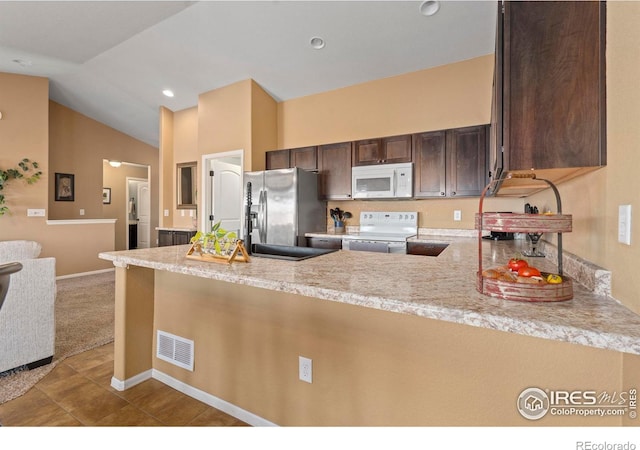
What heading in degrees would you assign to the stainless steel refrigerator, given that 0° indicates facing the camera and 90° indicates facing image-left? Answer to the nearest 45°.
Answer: approximately 45°

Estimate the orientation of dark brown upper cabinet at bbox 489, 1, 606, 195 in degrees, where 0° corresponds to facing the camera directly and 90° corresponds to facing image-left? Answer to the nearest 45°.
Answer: approximately 90°

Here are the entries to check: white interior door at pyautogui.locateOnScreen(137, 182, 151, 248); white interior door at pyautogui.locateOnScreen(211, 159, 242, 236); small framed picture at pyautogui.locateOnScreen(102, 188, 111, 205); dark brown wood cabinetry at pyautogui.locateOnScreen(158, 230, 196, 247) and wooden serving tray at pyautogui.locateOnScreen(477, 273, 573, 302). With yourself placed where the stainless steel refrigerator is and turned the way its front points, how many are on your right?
4

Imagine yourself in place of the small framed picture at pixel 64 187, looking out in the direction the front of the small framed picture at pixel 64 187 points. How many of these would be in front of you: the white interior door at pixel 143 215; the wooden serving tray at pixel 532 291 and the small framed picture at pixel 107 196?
1

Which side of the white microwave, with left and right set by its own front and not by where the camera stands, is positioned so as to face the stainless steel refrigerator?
right

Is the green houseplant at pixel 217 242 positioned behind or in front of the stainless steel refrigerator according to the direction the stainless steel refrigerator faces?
in front

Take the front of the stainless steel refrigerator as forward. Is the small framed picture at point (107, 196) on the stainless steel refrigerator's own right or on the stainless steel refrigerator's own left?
on the stainless steel refrigerator's own right

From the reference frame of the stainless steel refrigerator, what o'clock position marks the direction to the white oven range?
The white oven range is roughly at 8 o'clock from the stainless steel refrigerator.

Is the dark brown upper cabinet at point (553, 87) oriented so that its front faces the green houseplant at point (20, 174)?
yes

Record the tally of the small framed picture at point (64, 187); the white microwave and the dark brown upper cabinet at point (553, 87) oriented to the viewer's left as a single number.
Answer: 1

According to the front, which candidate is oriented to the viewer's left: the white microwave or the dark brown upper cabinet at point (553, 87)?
the dark brown upper cabinet

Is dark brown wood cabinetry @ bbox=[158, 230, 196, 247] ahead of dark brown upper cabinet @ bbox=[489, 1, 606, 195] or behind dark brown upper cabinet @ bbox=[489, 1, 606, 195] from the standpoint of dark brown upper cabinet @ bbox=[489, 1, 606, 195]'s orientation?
ahead
